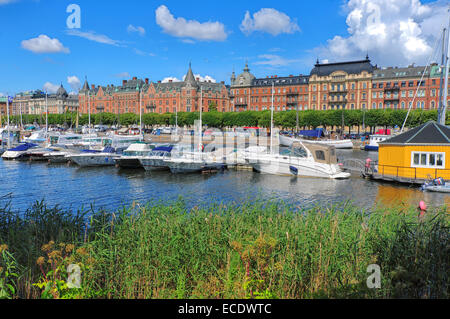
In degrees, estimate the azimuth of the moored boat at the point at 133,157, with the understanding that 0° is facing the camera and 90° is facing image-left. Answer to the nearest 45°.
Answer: approximately 45°

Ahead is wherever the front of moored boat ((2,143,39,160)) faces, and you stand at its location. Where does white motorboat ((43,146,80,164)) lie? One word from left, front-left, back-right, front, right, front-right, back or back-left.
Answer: left

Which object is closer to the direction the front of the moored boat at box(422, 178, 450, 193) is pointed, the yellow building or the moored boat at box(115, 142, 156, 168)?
the moored boat

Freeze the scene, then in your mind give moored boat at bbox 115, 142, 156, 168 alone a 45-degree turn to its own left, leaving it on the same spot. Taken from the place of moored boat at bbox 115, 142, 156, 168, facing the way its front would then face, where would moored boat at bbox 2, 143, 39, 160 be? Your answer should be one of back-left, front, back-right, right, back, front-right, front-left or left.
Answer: back-right

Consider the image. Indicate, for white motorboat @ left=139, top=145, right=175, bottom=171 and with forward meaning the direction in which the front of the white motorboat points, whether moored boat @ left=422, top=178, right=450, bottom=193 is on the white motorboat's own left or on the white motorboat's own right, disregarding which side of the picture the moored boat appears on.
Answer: on the white motorboat's own left

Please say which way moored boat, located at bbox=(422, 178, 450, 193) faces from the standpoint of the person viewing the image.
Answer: facing to the left of the viewer

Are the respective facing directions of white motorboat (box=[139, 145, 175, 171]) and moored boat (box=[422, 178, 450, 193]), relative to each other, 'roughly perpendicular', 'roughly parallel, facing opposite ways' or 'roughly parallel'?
roughly perpendicular

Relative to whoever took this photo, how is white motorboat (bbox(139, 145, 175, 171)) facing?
facing the viewer and to the left of the viewer

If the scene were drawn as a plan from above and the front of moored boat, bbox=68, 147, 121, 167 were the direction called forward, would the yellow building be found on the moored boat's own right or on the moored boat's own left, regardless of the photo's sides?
on the moored boat's own left

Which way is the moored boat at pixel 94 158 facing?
to the viewer's left

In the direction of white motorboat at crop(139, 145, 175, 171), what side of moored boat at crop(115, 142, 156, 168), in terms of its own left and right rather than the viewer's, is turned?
left

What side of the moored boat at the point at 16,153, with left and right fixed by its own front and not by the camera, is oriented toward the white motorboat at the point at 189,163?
left

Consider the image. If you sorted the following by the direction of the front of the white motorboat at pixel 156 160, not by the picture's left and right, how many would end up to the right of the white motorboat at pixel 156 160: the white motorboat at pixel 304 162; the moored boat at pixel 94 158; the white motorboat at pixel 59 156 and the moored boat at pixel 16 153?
3
